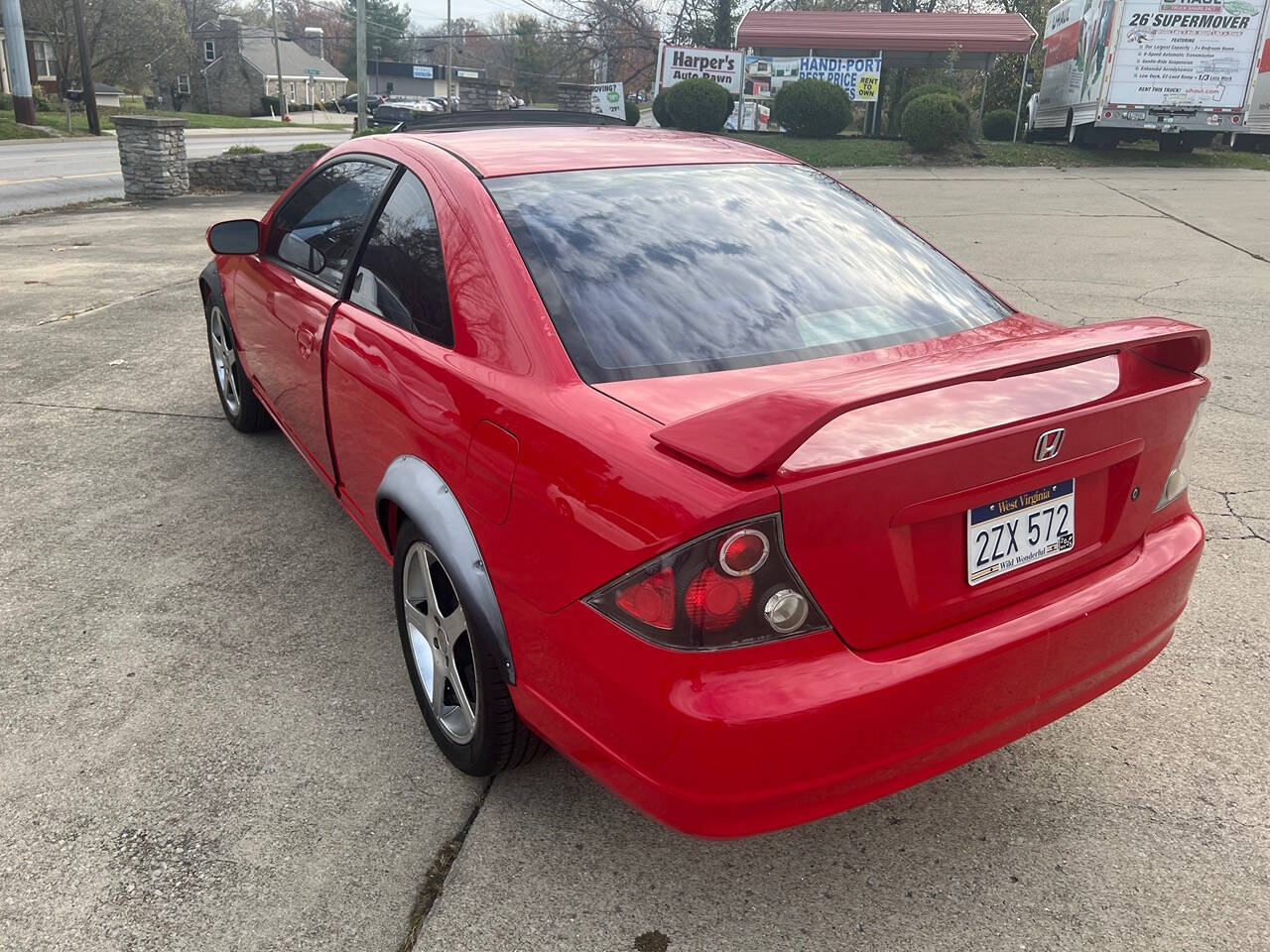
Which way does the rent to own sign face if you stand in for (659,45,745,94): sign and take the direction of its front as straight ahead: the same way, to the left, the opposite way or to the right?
the same way

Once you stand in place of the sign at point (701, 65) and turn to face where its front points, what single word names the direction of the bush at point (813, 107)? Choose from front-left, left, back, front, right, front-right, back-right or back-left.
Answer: front-left

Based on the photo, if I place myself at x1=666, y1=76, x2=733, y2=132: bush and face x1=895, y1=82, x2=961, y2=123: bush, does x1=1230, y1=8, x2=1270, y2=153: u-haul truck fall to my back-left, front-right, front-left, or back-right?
front-right

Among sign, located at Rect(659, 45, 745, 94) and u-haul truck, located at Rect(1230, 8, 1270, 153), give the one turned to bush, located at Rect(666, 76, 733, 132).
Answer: the sign

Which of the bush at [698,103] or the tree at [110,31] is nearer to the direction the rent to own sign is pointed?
the bush

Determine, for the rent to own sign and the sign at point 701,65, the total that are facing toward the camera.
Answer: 2

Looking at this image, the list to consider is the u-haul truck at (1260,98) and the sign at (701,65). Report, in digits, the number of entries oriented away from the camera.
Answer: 1

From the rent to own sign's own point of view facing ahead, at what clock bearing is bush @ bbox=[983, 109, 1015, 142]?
The bush is roughly at 10 o'clock from the rent to own sign.

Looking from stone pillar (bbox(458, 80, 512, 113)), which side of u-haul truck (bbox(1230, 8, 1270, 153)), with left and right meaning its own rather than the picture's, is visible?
left

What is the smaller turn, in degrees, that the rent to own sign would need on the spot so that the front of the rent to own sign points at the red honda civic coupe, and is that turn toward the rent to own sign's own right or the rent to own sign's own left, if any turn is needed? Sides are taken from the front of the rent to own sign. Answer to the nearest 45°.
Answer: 0° — it already faces it

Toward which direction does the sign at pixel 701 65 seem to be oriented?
toward the camera

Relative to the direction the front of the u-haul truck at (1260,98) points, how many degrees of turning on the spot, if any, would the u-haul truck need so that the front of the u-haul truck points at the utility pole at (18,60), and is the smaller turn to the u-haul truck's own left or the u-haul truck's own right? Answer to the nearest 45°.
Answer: approximately 90° to the u-haul truck's own left

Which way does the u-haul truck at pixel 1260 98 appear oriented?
away from the camera

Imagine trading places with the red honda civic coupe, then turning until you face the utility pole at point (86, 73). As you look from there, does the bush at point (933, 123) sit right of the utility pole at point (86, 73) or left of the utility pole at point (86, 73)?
right

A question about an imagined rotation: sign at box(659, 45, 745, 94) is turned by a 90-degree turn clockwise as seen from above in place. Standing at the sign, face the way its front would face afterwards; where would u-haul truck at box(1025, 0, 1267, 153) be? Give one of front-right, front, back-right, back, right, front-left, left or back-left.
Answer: back-left

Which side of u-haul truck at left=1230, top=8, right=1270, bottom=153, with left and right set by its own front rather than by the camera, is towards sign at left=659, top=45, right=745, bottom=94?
left

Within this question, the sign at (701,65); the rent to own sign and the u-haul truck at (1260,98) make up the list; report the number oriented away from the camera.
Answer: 1

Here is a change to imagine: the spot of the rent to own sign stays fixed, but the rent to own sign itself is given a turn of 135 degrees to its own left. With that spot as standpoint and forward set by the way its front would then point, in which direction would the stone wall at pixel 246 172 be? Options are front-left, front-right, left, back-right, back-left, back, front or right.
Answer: back

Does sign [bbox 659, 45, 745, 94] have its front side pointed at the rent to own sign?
no

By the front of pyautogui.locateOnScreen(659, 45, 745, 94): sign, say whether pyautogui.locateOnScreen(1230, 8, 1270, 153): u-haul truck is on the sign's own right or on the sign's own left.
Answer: on the sign's own left

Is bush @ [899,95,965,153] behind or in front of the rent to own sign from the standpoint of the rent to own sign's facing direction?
in front

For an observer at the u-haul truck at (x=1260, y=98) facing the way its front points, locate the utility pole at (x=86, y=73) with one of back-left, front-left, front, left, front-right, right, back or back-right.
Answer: left

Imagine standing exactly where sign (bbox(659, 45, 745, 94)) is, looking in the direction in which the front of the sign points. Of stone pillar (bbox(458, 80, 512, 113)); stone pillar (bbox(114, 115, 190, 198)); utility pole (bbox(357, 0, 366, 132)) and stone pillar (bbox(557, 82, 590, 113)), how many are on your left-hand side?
0
